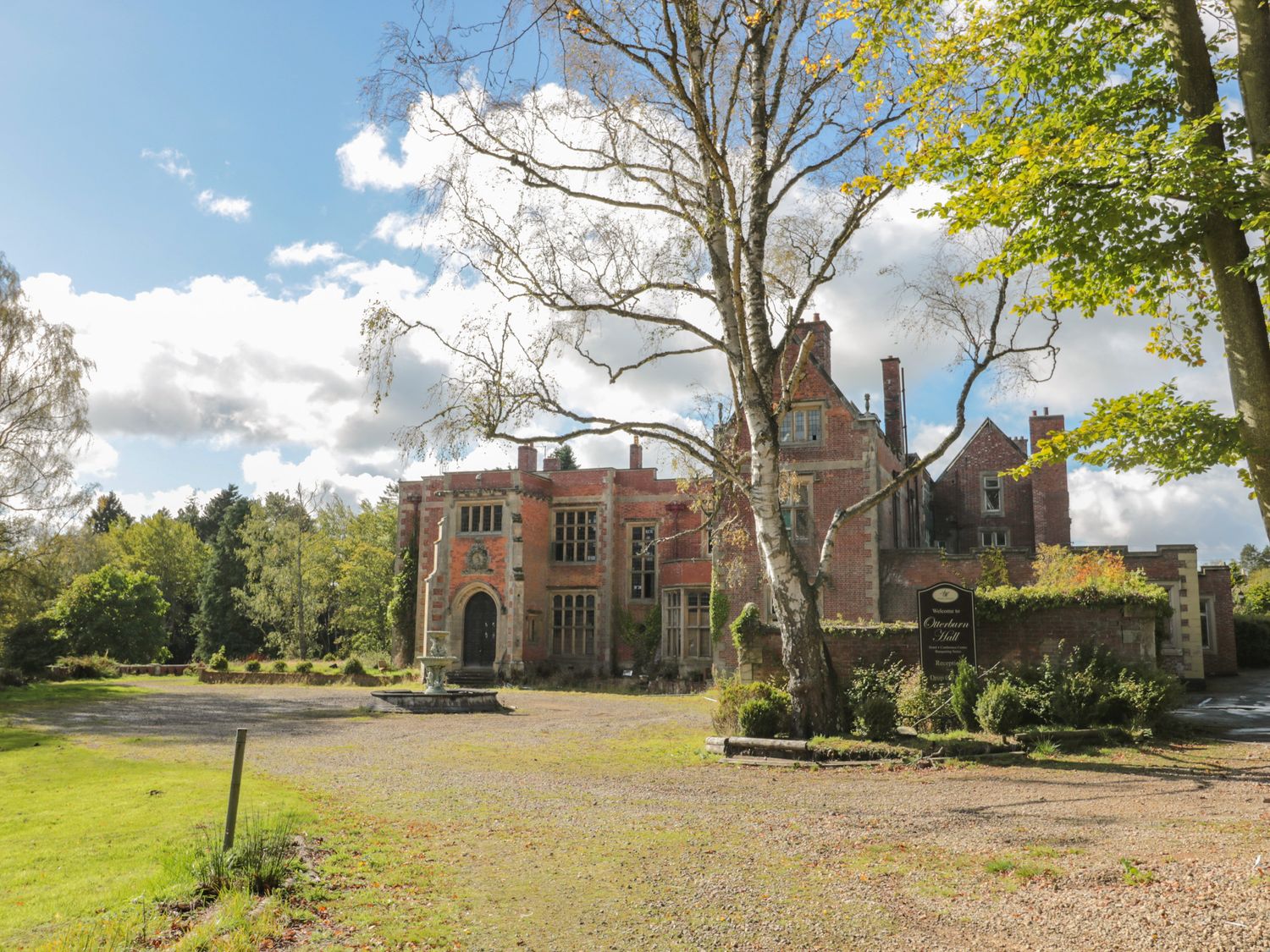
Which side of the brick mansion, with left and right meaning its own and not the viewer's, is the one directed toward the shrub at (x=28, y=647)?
right

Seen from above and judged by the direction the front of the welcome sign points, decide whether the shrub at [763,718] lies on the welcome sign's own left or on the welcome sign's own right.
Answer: on the welcome sign's own right

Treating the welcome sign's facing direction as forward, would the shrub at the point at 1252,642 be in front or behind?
behind

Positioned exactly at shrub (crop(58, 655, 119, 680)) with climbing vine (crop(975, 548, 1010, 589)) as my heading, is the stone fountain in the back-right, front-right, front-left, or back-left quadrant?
front-right

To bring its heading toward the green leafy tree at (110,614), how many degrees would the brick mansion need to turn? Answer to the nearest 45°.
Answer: approximately 90° to its right

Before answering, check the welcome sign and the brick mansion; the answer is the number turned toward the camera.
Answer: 2

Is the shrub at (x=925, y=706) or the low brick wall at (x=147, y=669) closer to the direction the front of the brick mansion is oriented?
the shrub

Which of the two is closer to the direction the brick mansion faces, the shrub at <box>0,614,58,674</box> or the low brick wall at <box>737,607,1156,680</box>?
the low brick wall

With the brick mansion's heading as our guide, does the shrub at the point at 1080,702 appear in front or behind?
in front

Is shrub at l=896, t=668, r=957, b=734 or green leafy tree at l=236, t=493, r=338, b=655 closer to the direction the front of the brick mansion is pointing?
the shrub

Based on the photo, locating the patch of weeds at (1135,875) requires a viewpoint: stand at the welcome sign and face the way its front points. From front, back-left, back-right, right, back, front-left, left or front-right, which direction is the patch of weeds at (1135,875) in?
front

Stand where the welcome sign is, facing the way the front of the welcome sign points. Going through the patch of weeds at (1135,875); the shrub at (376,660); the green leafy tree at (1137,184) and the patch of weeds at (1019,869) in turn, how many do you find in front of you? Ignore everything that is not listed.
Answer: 3

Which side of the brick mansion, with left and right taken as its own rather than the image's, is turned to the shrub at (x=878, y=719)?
front

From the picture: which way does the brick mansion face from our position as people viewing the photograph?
facing the viewer

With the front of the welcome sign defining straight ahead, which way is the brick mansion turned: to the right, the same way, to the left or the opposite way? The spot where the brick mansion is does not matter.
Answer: the same way

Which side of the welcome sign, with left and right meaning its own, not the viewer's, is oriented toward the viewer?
front

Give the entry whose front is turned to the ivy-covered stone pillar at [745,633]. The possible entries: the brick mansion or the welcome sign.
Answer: the brick mansion
